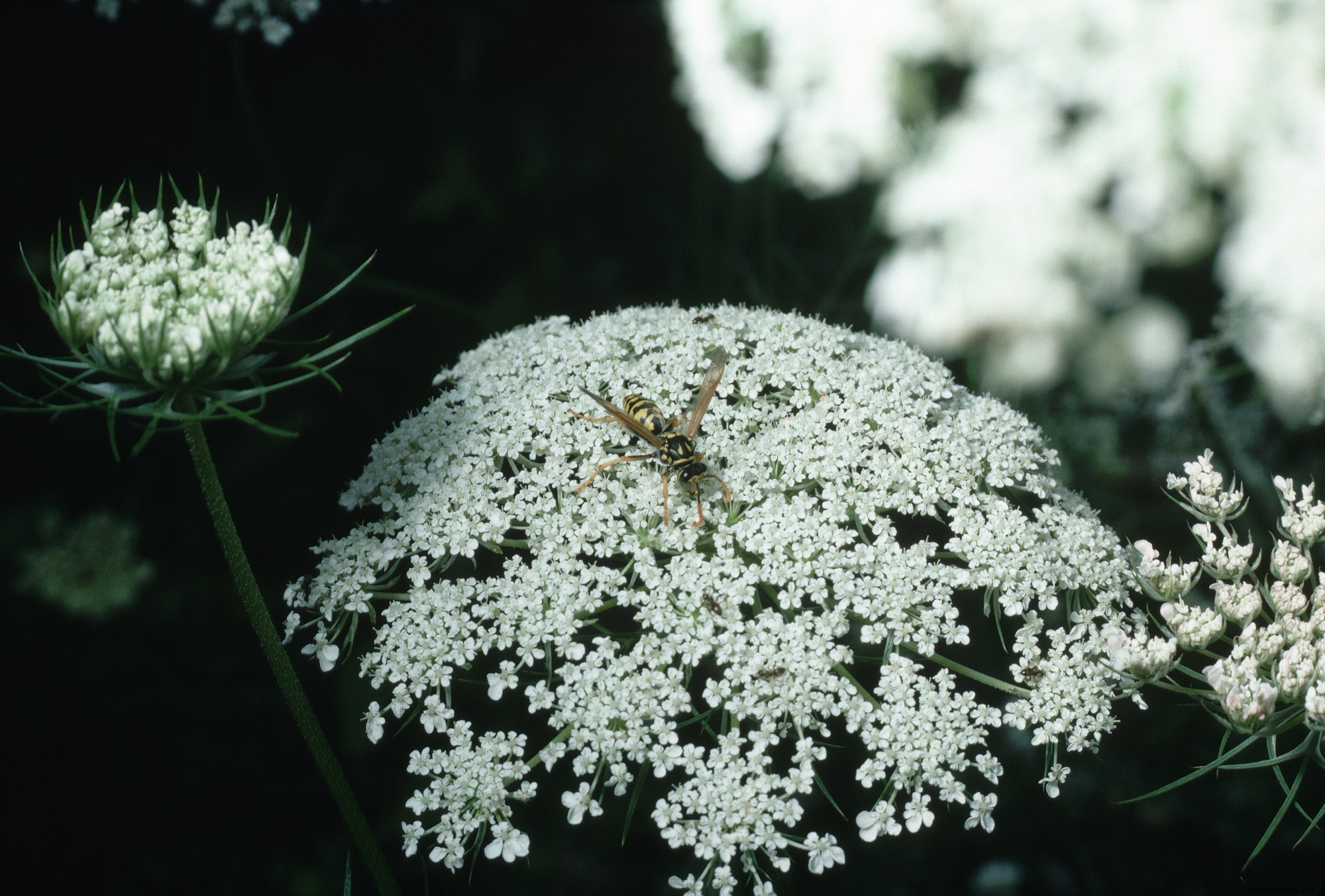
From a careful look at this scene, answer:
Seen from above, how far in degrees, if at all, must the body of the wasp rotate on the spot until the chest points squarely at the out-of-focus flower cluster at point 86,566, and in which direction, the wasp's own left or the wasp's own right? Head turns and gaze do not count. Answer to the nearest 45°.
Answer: approximately 180°

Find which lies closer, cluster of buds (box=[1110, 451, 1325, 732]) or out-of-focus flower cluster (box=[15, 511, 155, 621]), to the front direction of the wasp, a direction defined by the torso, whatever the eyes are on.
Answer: the cluster of buds

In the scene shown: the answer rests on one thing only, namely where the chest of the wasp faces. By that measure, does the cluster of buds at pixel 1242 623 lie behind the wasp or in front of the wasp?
in front

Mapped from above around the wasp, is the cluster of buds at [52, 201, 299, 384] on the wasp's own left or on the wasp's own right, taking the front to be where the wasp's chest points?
on the wasp's own right

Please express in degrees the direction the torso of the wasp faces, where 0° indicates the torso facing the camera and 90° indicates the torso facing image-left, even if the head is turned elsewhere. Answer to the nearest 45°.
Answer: approximately 315°

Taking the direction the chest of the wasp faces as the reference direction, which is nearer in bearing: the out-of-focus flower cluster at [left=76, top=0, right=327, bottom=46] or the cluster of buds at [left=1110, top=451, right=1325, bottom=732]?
the cluster of buds
